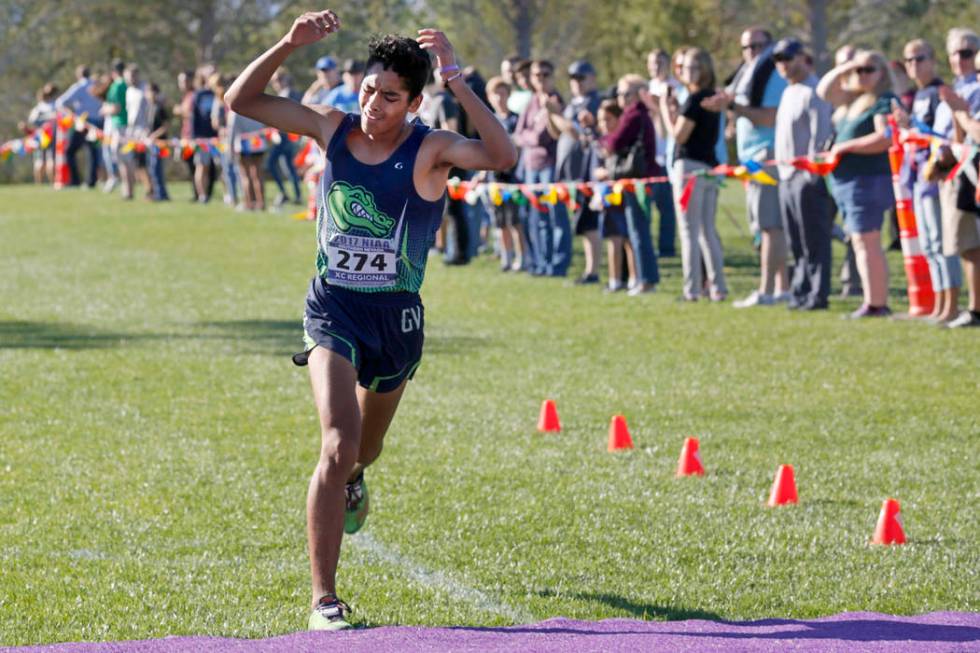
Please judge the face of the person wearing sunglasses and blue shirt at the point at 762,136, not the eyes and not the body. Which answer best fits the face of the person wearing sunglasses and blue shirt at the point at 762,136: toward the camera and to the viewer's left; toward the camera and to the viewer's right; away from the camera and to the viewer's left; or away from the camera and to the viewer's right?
toward the camera and to the viewer's left

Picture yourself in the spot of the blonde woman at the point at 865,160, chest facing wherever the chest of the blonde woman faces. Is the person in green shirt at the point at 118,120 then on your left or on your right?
on your right

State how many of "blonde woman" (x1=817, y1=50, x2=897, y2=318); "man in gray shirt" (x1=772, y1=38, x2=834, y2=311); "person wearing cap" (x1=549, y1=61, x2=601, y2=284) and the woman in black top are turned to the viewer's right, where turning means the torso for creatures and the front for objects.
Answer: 0

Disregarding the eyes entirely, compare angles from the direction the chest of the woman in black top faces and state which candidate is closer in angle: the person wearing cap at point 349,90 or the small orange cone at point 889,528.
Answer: the small orange cone

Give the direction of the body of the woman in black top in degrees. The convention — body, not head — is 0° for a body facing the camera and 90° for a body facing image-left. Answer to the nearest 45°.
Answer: approximately 45°

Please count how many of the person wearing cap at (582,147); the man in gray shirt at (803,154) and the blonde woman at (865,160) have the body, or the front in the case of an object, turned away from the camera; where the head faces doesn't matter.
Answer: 0

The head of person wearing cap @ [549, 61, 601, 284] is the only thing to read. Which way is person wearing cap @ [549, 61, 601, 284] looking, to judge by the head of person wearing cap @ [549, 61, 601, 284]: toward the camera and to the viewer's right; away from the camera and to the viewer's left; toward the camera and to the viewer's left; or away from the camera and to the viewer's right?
toward the camera and to the viewer's left

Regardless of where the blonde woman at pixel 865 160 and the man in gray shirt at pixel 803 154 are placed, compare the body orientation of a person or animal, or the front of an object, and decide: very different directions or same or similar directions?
same or similar directions

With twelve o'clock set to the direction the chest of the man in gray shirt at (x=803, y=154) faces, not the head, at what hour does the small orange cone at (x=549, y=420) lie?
The small orange cone is roughly at 11 o'clock from the man in gray shirt.

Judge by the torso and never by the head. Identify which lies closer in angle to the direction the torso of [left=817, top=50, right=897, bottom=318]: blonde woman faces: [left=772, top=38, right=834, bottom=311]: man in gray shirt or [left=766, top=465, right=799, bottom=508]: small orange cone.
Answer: the small orange cone

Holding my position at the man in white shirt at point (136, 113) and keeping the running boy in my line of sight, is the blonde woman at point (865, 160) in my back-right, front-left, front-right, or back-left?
front-left

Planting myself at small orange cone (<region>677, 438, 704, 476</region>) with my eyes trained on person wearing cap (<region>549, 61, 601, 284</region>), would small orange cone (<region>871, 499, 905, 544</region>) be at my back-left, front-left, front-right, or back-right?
back-right

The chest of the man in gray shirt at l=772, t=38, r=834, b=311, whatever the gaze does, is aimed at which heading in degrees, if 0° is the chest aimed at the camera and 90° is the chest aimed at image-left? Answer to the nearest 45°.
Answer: approximately 45°

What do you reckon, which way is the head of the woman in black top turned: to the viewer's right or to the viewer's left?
to the viewer's left

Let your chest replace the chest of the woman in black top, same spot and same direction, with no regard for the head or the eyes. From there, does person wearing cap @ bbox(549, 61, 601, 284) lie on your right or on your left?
on your right

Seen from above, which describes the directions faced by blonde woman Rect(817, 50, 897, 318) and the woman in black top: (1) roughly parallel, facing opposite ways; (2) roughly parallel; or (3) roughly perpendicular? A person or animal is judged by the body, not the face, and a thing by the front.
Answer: roughly parallel

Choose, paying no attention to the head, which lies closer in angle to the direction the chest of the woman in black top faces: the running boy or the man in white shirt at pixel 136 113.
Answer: the running boy

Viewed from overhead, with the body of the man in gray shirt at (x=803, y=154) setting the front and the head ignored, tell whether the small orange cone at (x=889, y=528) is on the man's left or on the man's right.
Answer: on the man's left

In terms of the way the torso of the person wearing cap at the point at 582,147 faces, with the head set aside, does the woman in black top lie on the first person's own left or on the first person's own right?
on the first person's own left

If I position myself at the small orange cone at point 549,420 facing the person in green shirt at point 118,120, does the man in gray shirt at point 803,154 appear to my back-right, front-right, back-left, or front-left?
front-right

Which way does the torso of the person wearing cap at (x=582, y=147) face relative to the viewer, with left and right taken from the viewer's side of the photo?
facing the viewer and to the left of the viewer

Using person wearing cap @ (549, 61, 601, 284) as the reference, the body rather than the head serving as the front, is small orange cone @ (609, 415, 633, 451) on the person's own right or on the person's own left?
on the person's own left
